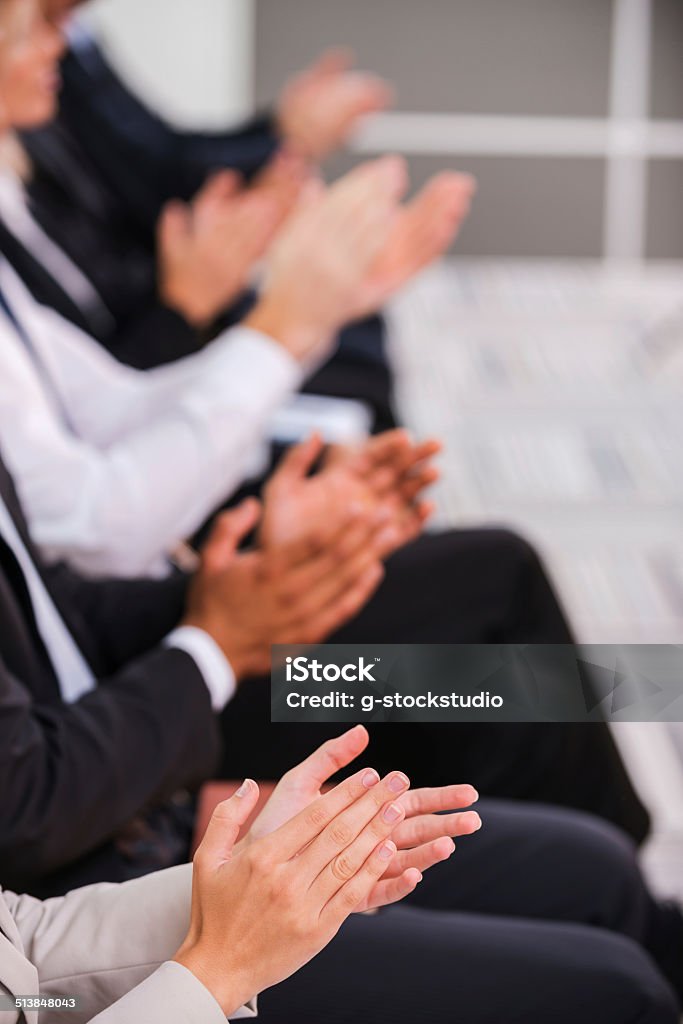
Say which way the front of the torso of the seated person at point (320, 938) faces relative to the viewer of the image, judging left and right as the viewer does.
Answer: facing to the right of the viewer

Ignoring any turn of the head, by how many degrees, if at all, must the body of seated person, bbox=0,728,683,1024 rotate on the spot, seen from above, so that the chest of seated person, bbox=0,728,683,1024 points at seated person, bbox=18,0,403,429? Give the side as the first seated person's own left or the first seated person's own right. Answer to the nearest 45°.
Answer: approximately 90° to the first seated person's own left

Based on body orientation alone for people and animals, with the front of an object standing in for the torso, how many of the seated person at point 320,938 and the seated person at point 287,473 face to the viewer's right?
2

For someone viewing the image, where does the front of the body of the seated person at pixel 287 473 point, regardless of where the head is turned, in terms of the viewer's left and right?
facing to the right of the viewer

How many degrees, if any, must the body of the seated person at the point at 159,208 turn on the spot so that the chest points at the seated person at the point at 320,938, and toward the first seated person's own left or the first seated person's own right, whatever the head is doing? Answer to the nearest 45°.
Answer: approximately 90° to the first seated person's own right

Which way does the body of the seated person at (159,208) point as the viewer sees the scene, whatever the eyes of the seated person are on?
to the viewer's right
